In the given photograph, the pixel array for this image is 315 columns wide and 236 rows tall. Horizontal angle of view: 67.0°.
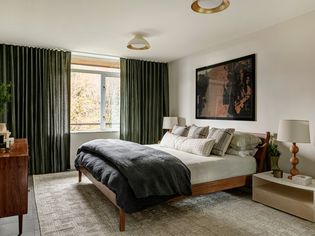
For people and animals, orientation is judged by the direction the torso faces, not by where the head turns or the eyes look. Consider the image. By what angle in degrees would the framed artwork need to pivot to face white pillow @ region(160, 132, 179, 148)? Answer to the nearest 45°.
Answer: approximately 45° to its right

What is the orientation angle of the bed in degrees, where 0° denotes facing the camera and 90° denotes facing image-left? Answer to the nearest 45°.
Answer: approximately 45°

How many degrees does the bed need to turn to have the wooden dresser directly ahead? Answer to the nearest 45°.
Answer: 0° — it already faces it

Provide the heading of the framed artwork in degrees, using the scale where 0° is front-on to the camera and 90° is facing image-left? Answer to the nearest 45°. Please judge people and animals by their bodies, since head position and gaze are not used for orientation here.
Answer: approximately 45°

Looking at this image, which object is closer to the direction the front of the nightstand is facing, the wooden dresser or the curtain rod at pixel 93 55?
the wooden dresser

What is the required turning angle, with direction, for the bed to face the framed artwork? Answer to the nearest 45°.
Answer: approximately 180°

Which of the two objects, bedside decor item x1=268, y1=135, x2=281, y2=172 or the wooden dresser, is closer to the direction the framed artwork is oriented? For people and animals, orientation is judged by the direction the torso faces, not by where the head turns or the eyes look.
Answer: the wooden dresser

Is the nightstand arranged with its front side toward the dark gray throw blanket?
no
